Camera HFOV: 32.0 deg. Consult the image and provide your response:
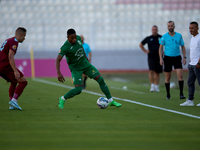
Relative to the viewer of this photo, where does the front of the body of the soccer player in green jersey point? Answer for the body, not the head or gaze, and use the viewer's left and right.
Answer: facing the viewer and to the right of the viewer

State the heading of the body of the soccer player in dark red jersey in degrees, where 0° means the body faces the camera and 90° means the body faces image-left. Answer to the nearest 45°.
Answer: approximately 270°

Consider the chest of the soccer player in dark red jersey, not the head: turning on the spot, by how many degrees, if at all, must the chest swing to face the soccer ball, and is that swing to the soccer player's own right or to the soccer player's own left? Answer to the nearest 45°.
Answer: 0° — they already face it

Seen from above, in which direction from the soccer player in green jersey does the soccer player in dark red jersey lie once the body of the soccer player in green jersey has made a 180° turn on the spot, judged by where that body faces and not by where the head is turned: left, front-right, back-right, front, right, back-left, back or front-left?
front-left
